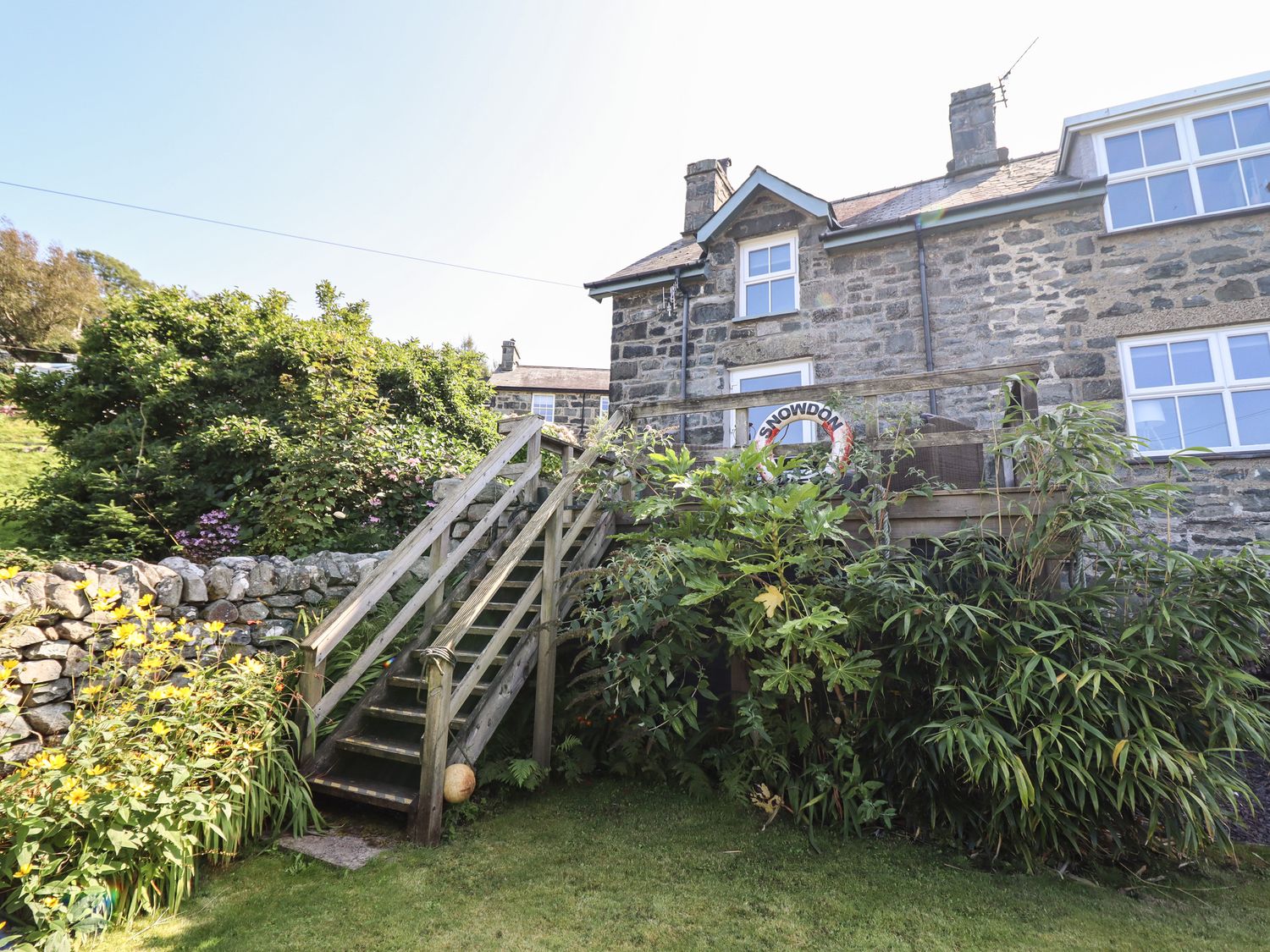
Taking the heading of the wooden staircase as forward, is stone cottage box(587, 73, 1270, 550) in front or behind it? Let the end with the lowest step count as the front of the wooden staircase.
behind

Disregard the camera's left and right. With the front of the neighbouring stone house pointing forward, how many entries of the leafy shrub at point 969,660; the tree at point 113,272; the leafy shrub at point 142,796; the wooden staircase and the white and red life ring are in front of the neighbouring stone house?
4

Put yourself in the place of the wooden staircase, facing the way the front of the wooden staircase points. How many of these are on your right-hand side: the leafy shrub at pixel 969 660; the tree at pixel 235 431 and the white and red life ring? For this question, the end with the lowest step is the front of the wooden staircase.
1

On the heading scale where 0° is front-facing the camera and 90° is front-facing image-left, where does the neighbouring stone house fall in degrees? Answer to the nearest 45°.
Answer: approximately 0°

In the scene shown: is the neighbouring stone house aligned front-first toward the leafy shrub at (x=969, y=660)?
yes

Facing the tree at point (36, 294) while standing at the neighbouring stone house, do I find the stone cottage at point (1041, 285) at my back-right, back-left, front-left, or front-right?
back-left

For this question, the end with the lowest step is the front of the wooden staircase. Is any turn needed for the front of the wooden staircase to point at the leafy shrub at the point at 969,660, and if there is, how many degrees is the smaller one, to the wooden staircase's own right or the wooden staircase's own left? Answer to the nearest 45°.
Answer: approximately 135° to the wooden staircase's own left

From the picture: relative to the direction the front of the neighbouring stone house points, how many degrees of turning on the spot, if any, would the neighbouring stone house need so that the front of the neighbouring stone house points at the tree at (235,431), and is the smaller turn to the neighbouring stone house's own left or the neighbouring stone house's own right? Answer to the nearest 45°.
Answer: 0° — it already faces it

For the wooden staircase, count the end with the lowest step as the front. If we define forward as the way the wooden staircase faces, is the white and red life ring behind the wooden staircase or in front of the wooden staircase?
behind

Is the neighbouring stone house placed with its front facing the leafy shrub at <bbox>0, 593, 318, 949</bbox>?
yes

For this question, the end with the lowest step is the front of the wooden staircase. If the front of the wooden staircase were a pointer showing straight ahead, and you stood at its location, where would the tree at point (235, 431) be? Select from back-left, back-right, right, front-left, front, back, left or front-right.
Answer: right

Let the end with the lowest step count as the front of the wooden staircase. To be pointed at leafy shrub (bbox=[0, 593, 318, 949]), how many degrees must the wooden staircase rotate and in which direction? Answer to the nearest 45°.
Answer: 0° — it already faces it

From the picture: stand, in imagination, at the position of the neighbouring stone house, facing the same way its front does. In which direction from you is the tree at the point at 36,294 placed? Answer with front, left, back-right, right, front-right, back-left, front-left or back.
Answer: right

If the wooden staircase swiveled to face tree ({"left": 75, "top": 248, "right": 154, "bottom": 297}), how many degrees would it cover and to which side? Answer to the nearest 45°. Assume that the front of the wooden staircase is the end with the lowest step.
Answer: approximately 90° to its right
